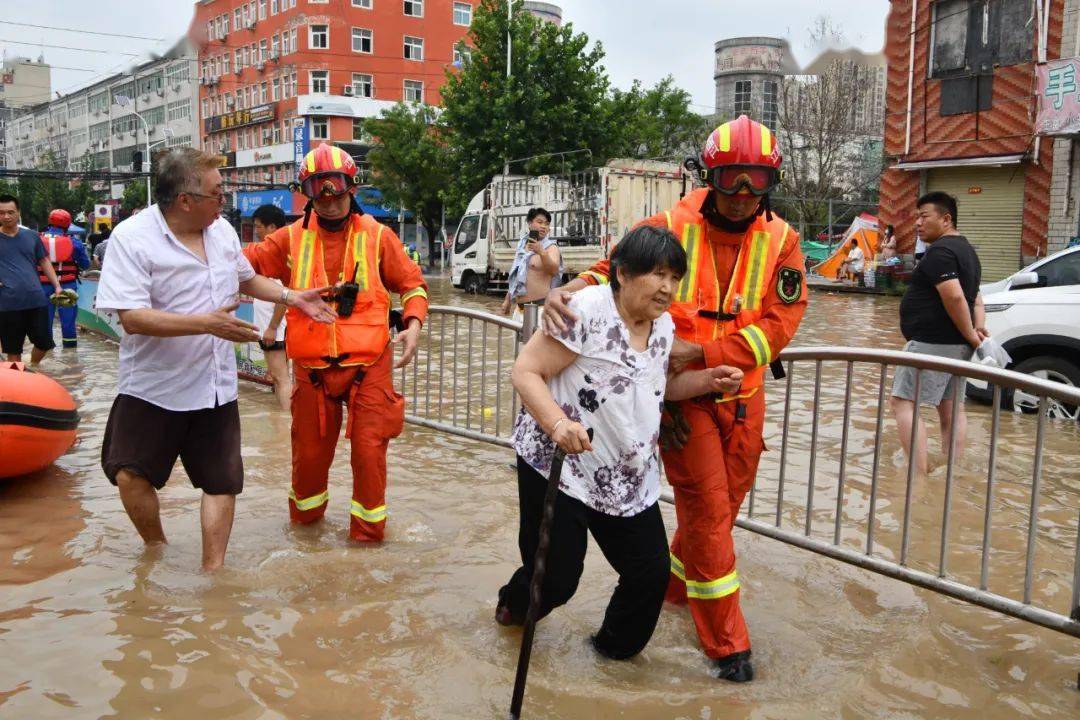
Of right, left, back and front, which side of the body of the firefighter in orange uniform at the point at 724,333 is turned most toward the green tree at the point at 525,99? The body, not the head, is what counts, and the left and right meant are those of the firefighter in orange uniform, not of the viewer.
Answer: back

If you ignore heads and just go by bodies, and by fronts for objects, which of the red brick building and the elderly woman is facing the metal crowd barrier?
the red brick building

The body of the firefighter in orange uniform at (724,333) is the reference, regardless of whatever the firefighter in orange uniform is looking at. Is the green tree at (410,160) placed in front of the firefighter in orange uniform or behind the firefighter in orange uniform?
behind

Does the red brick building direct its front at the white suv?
yes

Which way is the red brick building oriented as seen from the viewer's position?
toward the camera

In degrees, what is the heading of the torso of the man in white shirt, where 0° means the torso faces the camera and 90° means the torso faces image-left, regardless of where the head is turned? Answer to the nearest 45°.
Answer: approximately 315°

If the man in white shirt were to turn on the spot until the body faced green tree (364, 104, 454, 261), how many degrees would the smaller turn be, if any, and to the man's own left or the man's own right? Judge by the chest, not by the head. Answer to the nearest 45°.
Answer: approximately 135° to the man's own left

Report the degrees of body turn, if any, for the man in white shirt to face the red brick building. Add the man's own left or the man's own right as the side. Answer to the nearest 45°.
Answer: approximately 90° to the man's own left

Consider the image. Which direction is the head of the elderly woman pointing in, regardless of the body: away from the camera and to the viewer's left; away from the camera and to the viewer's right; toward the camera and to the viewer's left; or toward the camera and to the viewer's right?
toward the camera and to the viewer's right

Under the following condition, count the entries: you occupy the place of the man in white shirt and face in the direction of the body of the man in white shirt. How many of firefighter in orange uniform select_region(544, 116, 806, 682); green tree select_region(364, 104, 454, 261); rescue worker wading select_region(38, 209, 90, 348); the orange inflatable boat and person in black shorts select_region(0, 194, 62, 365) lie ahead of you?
1

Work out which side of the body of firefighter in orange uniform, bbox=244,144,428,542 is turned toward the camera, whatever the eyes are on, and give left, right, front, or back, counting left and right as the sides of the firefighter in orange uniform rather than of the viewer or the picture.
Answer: front
